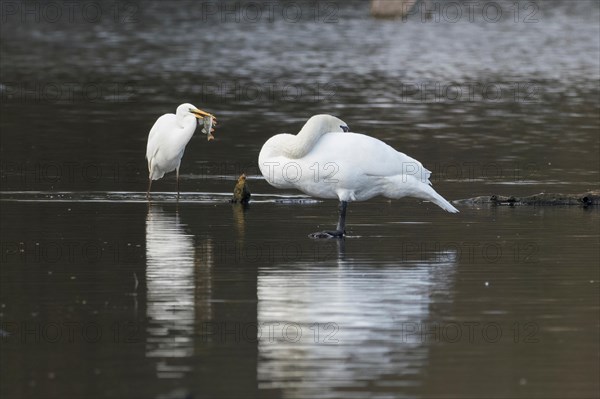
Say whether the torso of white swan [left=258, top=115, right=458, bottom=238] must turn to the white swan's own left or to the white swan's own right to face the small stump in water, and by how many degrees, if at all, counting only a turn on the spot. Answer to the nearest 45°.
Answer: approximately 45° to the white swan's own right

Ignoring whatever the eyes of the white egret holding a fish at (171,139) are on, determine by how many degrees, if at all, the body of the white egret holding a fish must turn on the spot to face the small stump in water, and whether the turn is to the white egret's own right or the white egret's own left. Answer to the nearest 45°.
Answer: approximately 45° to the white egret's own right

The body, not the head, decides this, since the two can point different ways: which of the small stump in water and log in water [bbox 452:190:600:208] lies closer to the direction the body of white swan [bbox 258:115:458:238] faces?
the small stump in water

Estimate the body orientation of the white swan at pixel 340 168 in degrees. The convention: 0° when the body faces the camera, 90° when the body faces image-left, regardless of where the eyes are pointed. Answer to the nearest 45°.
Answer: approximately 90°

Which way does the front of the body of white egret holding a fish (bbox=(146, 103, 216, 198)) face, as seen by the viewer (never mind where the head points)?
to the viewer's right
